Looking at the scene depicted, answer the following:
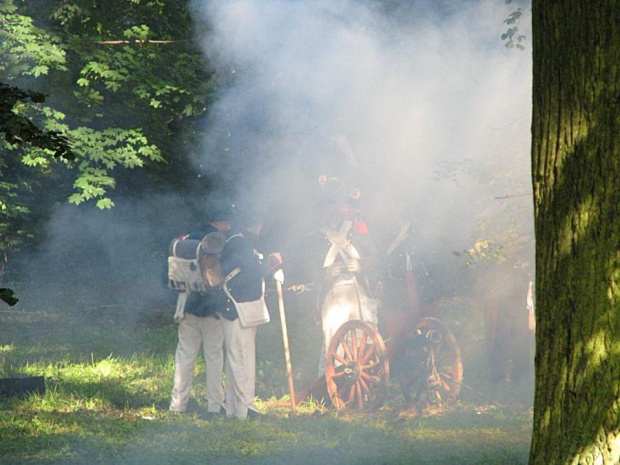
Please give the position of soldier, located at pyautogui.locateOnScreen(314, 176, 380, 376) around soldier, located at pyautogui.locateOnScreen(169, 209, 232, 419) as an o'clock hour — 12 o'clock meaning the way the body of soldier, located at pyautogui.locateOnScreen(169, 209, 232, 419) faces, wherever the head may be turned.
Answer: soldier, located at pyautogui.locateOnScreen(314, 176, 380, 376) is roughly at 1 o'clock from soldier, located at pyautogui.locateOnScreen(169, 209, 232, 419).

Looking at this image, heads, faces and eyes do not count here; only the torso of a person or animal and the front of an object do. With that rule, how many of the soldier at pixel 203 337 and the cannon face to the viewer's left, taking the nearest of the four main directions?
0

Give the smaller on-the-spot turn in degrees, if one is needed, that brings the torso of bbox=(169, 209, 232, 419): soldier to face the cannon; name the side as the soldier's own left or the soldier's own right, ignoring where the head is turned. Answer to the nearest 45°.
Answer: approximately 45° to the soldier's own right

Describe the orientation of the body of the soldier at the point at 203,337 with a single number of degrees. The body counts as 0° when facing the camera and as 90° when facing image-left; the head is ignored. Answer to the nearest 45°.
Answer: approximately 225°
